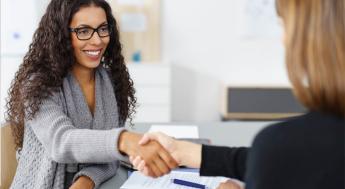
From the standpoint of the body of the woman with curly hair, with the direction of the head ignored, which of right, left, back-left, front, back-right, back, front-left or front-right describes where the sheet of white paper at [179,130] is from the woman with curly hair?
left

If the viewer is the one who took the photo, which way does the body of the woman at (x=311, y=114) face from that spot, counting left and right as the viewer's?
facing away from the viewer and to the left of the viewer

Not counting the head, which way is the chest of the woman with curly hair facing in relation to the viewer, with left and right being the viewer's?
facing the viewer and to the right of the viewer

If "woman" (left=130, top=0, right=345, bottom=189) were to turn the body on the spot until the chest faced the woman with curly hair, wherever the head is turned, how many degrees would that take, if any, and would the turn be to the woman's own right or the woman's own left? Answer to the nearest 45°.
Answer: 0° — they already face them

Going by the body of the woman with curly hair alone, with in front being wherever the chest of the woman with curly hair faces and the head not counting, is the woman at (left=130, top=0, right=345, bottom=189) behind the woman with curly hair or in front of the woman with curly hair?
in front

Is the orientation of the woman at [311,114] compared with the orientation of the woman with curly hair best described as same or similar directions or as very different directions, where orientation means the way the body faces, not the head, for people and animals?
very different directions

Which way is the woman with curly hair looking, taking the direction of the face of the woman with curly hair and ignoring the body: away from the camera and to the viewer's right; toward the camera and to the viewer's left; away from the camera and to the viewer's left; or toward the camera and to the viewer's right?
toward the camera and to the viewer's right

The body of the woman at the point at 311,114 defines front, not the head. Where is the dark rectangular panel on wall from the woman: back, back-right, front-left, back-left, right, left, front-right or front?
front-right

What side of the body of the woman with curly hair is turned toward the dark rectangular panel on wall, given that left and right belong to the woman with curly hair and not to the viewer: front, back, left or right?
left

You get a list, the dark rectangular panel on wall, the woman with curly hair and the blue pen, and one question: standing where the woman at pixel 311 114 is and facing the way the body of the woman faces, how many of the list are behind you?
0

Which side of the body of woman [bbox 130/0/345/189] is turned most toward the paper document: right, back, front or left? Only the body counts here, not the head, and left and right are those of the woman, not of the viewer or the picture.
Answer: front

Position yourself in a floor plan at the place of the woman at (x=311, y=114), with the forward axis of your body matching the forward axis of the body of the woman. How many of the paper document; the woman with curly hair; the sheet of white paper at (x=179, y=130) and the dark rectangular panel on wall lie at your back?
0
